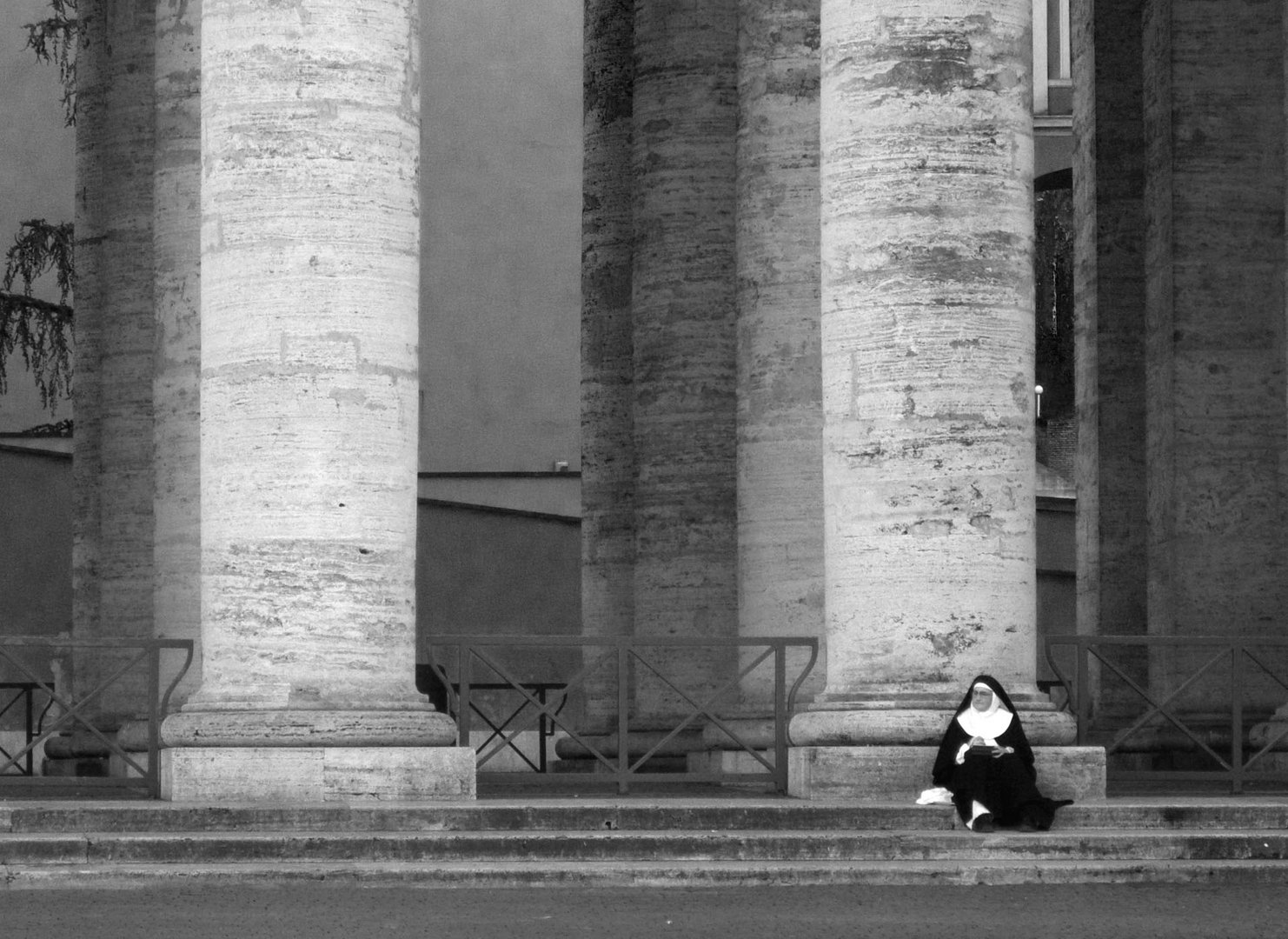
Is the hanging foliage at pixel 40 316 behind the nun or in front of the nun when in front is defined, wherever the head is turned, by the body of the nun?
behind

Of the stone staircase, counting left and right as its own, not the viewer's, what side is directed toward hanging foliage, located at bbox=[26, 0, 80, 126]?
back

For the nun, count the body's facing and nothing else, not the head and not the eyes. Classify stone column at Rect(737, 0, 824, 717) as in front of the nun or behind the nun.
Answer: behind

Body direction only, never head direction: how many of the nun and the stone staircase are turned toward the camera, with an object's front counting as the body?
2

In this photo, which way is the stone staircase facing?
toward the camera

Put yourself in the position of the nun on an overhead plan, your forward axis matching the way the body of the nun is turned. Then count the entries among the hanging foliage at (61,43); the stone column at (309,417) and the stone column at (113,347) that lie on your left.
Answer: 0

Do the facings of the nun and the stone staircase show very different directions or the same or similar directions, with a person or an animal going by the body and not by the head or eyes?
same or similar directions

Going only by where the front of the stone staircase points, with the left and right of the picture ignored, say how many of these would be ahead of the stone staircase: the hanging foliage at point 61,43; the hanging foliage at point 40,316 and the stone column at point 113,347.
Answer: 0

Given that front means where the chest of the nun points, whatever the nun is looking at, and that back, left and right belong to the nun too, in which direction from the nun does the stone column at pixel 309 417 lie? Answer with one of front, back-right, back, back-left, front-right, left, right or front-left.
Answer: right

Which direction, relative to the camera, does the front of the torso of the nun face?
toward the camera

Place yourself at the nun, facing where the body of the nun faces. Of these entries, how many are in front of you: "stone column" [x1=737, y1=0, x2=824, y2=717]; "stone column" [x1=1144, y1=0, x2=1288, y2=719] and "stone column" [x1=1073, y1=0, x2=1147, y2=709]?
0
